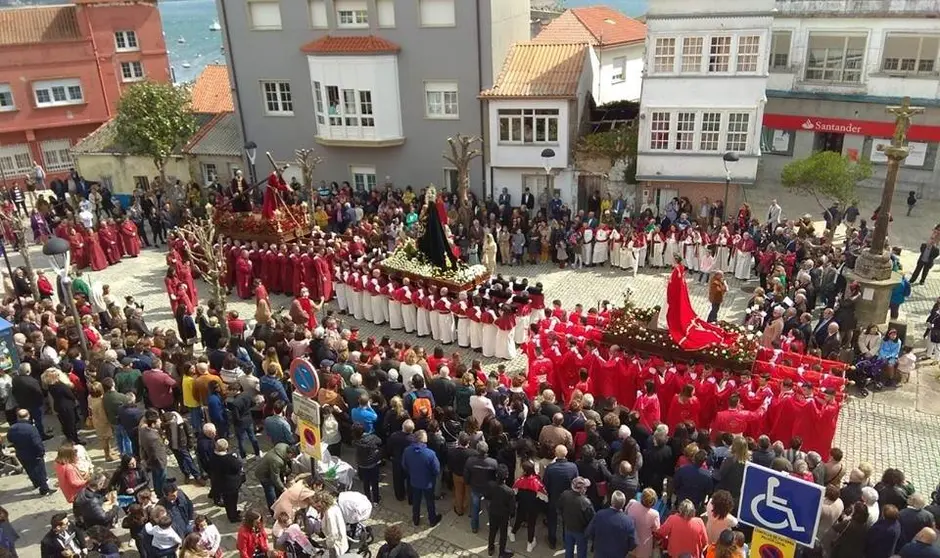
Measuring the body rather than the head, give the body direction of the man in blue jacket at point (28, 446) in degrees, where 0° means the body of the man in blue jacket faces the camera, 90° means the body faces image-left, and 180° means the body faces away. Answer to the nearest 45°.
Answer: approximately 225°

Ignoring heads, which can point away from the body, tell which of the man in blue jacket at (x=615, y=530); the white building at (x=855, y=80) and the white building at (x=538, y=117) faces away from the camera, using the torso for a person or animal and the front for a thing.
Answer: the man in blue jacket

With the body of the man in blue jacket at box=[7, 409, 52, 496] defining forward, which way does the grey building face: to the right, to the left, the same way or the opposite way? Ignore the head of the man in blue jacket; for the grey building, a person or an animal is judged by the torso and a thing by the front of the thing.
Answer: the opposite way

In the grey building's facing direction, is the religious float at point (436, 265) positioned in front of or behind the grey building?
in front

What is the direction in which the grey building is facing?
toward the camera

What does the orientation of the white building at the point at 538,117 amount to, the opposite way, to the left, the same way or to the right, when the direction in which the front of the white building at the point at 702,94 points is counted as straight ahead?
the same way

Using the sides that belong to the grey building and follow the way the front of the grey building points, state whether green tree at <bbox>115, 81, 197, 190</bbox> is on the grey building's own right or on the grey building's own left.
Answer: on the grey building's own right

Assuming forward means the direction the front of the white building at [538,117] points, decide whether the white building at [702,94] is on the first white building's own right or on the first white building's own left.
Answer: on the first white building's own left

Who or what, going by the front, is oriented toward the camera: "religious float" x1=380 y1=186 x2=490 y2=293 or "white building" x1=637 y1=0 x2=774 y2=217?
the white building

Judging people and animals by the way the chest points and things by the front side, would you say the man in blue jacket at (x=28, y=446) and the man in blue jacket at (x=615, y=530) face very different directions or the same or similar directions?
same or similar directions

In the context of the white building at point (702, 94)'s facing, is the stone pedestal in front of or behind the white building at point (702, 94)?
in front

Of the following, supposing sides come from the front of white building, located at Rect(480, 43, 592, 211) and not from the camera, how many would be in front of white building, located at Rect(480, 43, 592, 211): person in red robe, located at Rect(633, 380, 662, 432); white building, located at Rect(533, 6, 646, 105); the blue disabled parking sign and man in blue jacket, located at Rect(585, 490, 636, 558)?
3

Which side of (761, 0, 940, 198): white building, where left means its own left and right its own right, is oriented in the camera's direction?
front
